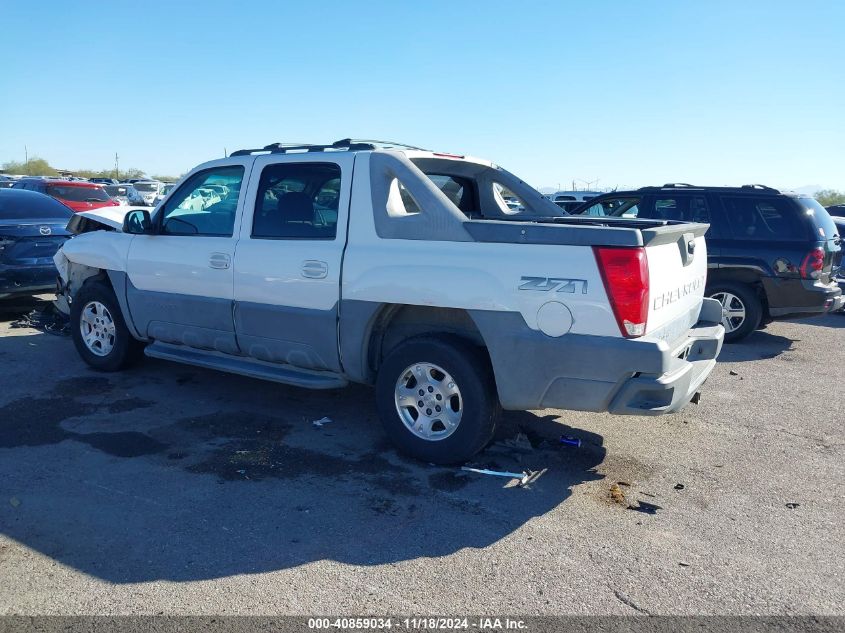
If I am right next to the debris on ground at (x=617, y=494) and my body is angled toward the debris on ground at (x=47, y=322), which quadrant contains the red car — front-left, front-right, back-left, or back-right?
front-right

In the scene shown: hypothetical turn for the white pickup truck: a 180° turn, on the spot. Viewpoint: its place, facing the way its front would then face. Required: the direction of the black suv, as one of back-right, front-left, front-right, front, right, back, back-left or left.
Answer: left

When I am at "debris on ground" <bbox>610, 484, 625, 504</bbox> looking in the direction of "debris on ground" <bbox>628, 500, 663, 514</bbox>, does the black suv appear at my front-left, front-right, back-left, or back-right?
back-left

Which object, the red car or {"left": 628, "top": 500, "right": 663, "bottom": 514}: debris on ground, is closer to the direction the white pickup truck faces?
the red car

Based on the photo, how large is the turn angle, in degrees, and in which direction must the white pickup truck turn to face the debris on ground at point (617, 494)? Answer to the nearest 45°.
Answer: approximately 180°

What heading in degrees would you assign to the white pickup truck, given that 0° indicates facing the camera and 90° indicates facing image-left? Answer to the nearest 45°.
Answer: approximately 135°

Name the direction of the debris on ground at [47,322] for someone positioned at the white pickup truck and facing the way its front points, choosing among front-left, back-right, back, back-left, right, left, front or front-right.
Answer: front

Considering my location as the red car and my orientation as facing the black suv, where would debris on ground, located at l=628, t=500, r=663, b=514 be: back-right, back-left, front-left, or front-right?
front-right
